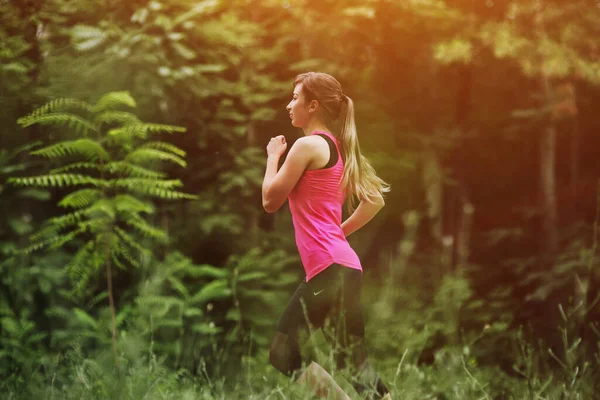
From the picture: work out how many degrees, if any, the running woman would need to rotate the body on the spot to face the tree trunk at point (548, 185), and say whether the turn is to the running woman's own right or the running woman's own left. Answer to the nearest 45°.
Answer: approximately 135° to the running woman's own right

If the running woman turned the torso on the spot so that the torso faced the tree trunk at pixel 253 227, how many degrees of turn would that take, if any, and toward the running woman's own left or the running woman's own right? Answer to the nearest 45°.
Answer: approximately 90° to the running woman's own right

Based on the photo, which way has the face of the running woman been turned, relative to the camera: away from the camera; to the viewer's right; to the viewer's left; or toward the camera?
to the viewer's left

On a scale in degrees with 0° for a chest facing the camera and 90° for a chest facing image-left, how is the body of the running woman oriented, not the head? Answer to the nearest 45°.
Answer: approximately 90°
